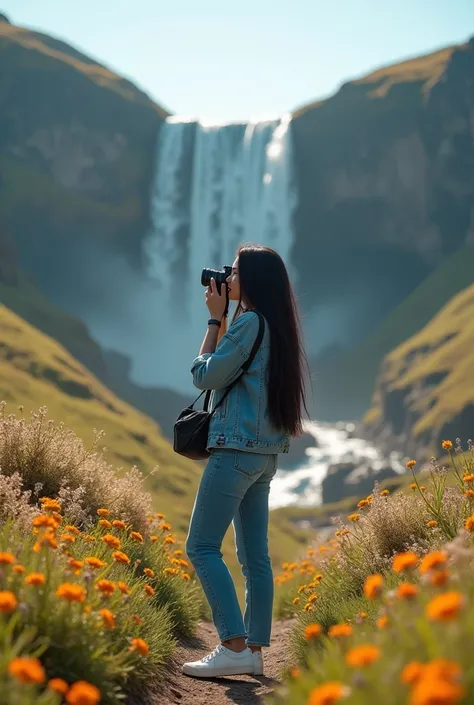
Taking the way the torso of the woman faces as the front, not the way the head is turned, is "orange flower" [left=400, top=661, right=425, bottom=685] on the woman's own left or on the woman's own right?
on the woman's own left

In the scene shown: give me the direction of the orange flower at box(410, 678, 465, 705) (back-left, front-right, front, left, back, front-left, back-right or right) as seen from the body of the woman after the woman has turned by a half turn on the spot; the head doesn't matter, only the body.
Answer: right

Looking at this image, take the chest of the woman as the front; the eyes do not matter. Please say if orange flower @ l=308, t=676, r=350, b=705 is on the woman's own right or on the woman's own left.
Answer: on the woman's own left

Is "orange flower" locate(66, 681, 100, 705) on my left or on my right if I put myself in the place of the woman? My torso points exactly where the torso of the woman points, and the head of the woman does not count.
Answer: on my left

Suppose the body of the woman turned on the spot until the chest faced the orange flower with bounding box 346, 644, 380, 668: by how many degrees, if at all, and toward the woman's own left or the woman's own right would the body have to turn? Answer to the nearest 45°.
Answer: approximately 90° to the woman's own left

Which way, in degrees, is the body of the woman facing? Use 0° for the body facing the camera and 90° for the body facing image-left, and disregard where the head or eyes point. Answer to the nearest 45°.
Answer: approximately 90°

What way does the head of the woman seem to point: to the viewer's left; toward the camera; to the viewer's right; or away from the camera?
to the viewer's left

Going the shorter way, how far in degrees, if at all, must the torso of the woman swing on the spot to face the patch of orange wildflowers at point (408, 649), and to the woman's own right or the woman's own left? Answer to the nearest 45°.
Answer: approximately 90° to the woman's own left
